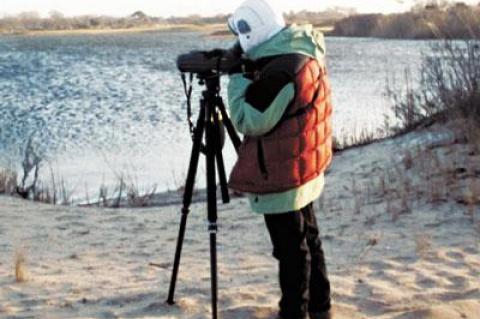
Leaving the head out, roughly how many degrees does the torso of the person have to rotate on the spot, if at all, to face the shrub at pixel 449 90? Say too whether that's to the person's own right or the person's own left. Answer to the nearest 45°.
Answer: approximately 90° to the person's own right

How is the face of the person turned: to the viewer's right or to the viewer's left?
to the viewer's left

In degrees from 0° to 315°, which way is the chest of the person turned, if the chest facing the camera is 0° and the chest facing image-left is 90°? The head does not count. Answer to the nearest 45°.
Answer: approximately 90°
